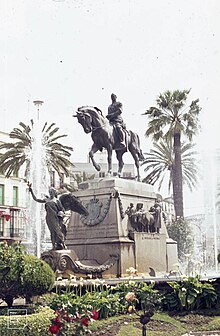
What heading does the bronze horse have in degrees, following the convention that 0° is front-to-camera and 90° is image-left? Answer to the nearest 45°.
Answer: approximately 45°

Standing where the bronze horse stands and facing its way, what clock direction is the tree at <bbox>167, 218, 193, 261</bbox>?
The tree is roughly at 5 o'clock from the bronze horse.

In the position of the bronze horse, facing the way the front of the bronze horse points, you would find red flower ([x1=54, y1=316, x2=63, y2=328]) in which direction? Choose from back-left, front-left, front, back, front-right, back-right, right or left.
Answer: front-left

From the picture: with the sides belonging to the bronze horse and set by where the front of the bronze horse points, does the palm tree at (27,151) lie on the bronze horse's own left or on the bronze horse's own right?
on the bronze horse's own right

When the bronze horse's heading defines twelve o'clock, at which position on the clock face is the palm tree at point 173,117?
The palm tree is roughly at 5 o'clock from the bronze horse.

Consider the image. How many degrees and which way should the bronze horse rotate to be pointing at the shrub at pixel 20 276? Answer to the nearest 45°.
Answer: approximately 45° to its left

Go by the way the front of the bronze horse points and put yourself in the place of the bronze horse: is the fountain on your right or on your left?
on your right
